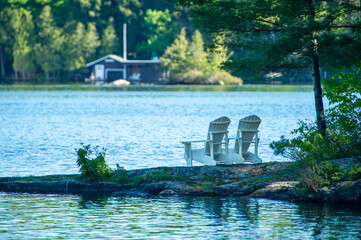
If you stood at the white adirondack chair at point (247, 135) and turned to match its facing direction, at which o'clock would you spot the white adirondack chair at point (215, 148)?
the white adirondack chair at point (215, 148) is roughly at 10 o'clock from the white adirondack chair at point (247, 135).

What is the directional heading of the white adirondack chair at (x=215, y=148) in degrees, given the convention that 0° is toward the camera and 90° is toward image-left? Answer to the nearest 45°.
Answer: approximately 135°

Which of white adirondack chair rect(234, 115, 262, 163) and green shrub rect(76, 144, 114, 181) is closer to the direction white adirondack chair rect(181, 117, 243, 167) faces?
the green shrub

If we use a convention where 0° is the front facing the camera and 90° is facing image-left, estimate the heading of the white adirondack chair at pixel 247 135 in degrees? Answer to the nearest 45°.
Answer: approximately 135°

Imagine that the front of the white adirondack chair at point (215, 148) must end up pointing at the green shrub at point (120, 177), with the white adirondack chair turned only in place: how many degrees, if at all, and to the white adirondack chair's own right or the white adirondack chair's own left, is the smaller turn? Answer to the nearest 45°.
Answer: approximately 90° to the white adirondack chair's own left

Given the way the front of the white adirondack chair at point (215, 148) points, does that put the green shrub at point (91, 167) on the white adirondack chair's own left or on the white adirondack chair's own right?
on the white adirondack chair's own left

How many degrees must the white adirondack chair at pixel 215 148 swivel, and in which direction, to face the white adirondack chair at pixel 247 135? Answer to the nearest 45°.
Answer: approximately 135° to its right

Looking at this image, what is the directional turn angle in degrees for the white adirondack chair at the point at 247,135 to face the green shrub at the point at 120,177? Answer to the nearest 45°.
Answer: approximately 90° to its left
